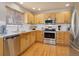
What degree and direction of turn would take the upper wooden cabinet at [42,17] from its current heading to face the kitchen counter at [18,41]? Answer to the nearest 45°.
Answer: approximately 90° to its right

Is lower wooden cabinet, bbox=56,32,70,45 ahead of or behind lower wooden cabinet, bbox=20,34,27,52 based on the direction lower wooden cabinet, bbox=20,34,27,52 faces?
ahead

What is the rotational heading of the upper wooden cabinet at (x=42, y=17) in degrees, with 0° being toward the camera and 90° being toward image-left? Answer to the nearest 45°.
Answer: approximately 0°

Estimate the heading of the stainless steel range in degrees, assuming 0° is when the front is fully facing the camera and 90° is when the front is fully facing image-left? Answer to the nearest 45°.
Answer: approximately 0°

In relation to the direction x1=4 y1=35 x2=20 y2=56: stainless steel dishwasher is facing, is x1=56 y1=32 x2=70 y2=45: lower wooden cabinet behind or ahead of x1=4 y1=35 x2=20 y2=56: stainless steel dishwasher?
ahead

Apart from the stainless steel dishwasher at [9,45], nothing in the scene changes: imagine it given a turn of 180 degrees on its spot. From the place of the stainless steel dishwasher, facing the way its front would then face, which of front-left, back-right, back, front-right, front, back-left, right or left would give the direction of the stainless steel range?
back-right

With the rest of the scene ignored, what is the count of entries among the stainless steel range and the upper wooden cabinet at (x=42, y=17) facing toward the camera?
2

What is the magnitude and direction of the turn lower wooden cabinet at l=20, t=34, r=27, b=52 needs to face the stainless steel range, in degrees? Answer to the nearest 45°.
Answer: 0° — it already faces it

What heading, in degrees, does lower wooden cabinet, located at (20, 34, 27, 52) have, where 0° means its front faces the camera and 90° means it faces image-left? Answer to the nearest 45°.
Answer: approximately 315°
